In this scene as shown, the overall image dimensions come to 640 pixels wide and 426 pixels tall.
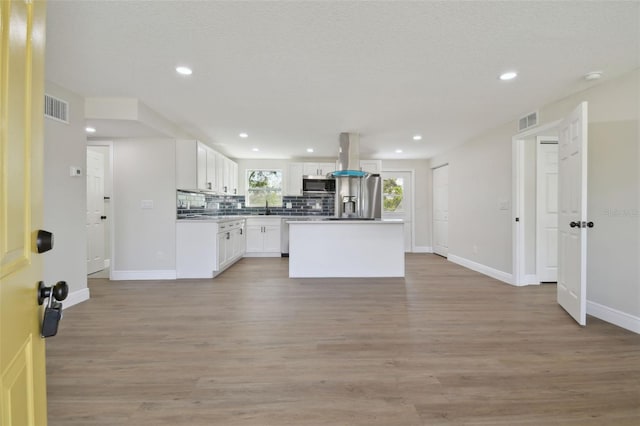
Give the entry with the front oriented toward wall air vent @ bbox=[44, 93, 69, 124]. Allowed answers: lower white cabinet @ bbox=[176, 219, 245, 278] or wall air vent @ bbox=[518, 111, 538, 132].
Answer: wall air vent @ bbox=[518, 111, 538, 132]

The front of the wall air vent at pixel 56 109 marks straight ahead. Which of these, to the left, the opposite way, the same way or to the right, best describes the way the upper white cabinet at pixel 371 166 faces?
to the right

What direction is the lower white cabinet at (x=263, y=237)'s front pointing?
toward the camera

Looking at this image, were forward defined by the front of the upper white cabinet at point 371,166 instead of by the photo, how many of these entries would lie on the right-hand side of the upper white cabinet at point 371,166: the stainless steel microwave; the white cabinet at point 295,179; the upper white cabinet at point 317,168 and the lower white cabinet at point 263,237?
4

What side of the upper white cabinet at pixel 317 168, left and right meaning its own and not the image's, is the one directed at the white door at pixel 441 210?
left

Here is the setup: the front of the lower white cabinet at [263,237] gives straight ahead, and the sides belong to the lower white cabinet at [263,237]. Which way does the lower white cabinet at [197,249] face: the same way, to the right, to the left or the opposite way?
to the left

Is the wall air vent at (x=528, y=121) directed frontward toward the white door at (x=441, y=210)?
no

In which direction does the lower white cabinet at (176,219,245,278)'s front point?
to the viewer's right

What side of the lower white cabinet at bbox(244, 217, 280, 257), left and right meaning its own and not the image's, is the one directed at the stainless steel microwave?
left

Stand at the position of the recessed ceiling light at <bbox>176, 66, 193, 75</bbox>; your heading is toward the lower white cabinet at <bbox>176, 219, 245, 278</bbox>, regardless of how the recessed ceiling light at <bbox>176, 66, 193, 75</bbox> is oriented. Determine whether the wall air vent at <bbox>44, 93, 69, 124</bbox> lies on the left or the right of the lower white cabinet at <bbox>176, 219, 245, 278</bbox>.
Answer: left

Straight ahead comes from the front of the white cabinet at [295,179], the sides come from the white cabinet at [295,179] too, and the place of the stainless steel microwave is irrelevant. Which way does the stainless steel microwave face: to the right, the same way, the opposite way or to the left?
the same way

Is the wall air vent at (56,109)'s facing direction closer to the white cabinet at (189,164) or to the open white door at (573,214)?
the open white door

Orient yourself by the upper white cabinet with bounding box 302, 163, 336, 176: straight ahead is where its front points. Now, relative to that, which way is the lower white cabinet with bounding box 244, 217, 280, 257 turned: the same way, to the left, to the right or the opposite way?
the same way

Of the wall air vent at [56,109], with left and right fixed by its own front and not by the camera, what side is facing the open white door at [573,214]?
front

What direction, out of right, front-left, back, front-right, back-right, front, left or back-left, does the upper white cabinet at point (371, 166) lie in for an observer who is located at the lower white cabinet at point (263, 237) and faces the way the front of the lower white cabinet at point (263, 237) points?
left

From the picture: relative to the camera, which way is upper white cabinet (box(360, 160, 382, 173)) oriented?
toward the camera

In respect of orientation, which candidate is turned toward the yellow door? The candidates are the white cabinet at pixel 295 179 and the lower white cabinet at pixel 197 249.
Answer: the white cabinet
